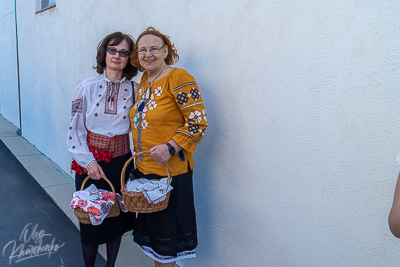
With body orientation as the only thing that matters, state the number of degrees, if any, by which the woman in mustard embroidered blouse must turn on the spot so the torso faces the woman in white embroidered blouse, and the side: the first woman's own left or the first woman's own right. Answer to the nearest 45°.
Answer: approximately 90° to the first woman's own right

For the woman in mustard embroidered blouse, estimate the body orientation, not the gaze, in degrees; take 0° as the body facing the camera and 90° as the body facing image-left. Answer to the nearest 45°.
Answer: approximately 45°
